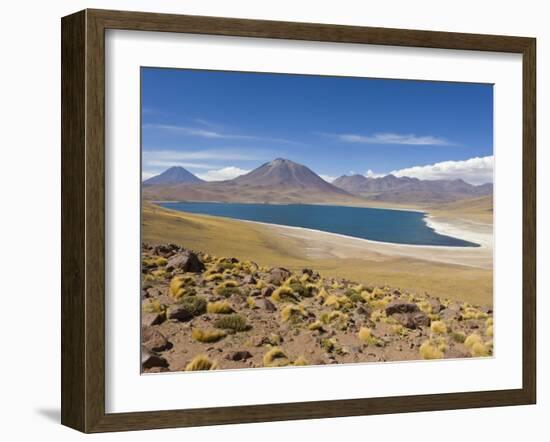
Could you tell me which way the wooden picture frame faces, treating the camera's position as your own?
facing the viewer and to the right of the viewer
